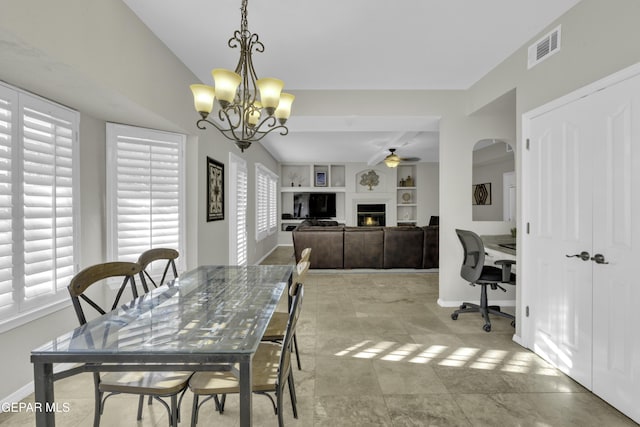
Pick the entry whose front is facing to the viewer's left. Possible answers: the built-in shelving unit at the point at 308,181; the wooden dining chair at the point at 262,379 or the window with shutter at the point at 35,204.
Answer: the wooden dining chair

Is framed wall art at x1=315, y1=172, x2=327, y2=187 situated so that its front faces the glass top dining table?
yes

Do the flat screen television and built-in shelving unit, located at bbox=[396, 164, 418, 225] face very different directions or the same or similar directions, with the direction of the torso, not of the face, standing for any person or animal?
same or similar directions

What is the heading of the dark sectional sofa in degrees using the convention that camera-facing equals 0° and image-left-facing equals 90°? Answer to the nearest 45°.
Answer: approximately 180°

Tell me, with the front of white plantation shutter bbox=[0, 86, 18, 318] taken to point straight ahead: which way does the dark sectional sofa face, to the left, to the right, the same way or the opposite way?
to the left

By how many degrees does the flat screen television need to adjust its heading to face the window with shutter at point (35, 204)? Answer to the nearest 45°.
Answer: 0° — it already faces it

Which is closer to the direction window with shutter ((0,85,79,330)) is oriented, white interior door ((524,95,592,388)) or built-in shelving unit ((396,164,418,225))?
the white interior door

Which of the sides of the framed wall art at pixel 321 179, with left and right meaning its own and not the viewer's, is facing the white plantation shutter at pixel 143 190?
front

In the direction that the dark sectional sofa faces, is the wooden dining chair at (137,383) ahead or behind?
behind

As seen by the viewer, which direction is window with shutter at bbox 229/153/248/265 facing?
to the viewer's right

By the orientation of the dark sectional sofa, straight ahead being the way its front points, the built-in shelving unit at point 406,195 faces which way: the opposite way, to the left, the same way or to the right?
the opposite way

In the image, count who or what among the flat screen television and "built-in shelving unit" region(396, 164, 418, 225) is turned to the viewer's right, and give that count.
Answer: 0

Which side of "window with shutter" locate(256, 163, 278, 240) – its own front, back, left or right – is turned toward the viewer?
right

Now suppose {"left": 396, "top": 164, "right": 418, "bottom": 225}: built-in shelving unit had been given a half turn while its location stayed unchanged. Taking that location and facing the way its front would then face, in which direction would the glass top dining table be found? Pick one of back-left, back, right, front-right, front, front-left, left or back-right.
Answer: back

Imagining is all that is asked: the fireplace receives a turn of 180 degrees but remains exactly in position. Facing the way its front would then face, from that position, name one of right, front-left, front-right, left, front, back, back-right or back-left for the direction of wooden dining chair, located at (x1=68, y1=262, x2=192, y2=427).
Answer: back

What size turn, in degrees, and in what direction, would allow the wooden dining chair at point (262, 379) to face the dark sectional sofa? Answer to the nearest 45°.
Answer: approximately 135° to its right

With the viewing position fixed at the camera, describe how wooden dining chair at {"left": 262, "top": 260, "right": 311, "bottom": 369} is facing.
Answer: facing to the left of the viewer

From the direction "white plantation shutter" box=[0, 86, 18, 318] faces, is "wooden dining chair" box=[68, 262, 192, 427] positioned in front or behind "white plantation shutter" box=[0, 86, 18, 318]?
in front

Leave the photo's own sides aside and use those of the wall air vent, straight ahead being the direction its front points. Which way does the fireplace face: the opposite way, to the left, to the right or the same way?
to the left

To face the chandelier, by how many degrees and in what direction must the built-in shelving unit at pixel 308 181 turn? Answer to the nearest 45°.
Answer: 0° — it already faces it

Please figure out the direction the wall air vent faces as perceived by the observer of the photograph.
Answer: facing the viewer and to the left of the viewer

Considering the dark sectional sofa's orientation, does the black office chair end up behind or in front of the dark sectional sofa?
behind

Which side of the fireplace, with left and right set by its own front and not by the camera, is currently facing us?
front
